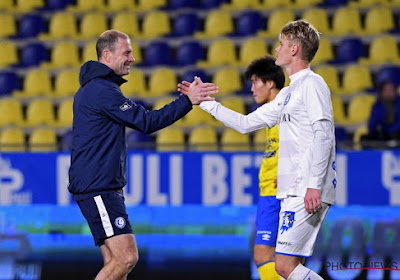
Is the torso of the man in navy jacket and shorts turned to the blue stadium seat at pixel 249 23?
no

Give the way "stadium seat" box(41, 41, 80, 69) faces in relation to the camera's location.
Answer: facing the viewer and to the left of the viewer

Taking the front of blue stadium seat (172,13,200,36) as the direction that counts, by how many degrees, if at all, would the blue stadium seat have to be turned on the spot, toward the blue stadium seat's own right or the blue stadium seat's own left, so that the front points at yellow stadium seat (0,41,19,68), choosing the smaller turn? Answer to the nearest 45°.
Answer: approximately 45° to the blue stadium seat's own right

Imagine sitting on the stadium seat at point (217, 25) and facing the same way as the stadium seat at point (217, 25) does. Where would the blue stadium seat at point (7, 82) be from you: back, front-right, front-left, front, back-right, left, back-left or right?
front-right

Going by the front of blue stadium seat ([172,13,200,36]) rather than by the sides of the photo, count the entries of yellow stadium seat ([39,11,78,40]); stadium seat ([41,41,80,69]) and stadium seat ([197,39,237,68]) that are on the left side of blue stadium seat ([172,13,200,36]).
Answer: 1

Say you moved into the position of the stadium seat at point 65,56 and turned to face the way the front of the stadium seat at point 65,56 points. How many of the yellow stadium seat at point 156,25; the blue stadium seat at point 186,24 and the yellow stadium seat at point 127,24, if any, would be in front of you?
0

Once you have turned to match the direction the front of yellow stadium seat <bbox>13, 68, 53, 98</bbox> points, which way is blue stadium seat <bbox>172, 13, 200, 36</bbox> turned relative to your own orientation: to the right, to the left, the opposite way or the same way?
the same way

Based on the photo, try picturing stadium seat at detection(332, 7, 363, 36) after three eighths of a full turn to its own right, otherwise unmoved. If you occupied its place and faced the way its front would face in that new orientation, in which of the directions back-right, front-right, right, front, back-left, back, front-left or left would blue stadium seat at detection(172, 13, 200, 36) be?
front-left

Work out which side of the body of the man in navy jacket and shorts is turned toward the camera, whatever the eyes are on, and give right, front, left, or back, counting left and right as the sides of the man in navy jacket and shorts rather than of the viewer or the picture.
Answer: right

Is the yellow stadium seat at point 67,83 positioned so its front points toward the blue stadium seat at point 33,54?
no

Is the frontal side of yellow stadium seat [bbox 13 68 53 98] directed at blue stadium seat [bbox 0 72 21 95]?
no

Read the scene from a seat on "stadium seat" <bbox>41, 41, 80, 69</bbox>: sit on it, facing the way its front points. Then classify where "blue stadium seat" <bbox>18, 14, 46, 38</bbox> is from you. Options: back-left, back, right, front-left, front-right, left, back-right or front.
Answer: right

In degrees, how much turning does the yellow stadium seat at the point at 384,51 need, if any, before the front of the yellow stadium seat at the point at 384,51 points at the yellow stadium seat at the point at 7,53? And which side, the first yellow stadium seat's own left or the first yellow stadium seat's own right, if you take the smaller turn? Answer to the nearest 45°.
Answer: approximately 45° to the first yellow stadium seat's own right

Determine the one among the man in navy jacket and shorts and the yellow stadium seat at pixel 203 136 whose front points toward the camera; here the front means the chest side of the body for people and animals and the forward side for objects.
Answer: the yellow stadium seat

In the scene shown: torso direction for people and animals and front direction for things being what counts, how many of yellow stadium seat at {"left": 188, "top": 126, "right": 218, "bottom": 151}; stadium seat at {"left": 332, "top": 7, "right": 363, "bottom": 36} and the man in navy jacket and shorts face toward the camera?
2

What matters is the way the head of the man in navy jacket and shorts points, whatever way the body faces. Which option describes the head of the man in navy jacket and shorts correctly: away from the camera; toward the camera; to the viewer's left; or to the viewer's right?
to the viewer's right

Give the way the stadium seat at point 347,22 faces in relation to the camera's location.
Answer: facing the viewer

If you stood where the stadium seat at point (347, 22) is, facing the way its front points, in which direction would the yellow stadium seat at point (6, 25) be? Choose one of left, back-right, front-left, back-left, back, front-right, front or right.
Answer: right

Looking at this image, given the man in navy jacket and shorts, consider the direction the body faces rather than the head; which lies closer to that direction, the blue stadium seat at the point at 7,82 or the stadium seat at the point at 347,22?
the stadium seat
